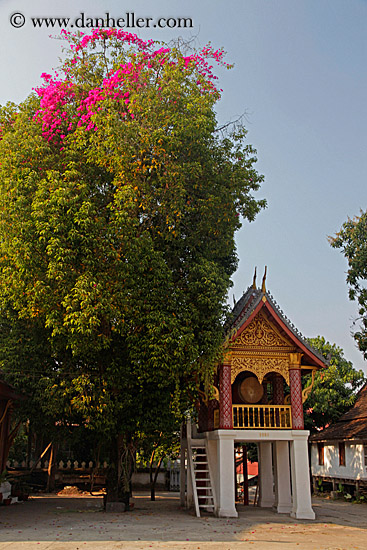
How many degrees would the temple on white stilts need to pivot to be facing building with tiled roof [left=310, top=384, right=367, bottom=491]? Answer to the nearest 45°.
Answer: approximately 180°

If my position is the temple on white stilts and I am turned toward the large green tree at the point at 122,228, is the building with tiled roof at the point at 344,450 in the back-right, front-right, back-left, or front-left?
back-right

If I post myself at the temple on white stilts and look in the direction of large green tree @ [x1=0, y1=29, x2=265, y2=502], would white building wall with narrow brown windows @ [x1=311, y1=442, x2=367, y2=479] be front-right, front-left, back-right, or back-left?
back-right

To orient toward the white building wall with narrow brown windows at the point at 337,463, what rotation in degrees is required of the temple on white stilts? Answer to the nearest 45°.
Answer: approximately 180°

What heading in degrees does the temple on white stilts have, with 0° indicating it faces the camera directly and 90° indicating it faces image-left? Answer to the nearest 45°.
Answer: approximately 0°
